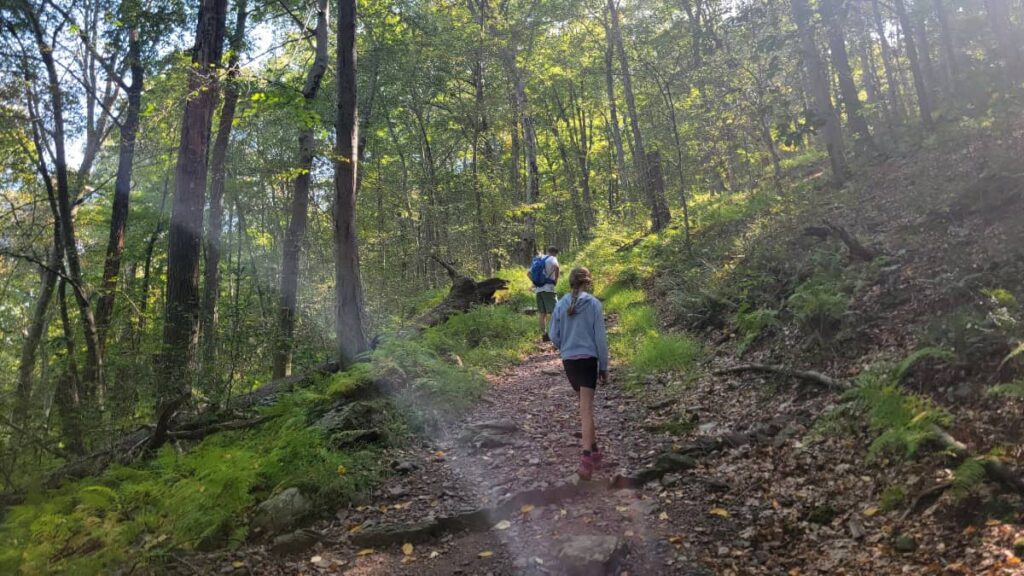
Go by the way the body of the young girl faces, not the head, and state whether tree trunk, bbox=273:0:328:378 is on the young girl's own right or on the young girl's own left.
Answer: on the young girl's own left

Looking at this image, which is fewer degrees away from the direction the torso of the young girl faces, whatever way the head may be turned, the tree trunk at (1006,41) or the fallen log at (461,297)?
the fallen log

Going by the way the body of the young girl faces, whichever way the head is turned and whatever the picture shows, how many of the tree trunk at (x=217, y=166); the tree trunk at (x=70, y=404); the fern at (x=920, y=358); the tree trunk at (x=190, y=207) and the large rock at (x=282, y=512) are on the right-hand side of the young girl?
1

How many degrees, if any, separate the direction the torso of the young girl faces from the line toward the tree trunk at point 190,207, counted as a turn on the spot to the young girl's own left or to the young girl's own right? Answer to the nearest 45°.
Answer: approximately 90° to the young girl's own left

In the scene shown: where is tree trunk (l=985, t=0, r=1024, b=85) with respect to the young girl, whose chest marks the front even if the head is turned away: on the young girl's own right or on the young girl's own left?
on the young girl's own right

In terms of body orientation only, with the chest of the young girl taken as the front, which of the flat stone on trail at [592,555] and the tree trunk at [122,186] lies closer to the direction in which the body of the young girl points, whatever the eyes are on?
the tree trunk

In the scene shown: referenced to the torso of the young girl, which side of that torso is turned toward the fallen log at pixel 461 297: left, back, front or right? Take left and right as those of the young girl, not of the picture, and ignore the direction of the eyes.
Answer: front

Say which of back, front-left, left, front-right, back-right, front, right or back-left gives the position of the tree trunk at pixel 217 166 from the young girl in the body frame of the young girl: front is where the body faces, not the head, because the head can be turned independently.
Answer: front-left

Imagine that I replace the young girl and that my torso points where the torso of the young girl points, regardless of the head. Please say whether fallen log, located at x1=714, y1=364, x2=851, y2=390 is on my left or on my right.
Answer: on my right

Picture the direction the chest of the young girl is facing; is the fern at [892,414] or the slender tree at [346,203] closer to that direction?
the slender tree

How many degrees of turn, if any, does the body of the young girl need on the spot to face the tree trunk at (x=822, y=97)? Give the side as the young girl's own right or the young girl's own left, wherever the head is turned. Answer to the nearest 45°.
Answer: approximately 45° to the young girl's own right

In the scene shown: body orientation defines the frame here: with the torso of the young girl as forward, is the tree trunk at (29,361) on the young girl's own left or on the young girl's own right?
on the young girl's own left

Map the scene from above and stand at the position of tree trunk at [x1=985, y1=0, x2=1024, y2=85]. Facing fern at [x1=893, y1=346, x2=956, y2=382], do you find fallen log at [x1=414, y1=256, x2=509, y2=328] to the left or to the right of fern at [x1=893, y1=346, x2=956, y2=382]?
right

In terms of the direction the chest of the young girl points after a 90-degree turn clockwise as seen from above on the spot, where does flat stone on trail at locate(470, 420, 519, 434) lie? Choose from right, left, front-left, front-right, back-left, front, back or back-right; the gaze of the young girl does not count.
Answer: back-left

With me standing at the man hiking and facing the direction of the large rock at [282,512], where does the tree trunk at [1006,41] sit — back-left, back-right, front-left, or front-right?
back-left

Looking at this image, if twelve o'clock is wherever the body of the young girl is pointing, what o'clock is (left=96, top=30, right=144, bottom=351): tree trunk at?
The tree trunk is roughly at 10 o'clock from the young girl.

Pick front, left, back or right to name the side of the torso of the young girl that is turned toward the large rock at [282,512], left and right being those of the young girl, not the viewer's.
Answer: left

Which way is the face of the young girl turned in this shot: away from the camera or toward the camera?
away from the camera

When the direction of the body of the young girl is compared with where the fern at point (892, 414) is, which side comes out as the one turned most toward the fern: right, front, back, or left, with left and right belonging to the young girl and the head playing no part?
right

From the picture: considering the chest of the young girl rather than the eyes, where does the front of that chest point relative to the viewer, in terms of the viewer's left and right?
facing away from the viewer

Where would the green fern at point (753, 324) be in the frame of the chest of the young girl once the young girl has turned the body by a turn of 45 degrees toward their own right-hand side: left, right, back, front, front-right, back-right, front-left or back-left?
front

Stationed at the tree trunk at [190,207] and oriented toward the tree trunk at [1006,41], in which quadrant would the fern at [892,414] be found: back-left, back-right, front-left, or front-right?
front-right
